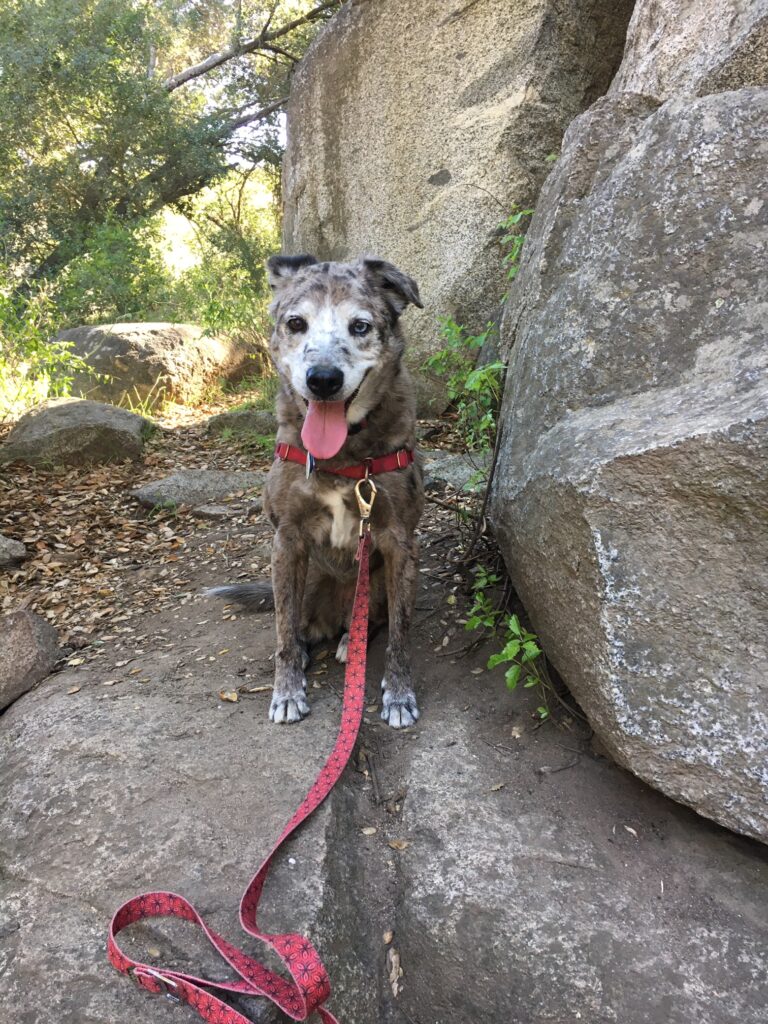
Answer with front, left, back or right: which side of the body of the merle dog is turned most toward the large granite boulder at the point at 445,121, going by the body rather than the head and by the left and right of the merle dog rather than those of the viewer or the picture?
back

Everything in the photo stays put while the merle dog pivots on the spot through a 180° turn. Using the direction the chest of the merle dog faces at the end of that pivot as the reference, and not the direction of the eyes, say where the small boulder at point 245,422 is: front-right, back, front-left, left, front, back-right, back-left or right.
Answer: front

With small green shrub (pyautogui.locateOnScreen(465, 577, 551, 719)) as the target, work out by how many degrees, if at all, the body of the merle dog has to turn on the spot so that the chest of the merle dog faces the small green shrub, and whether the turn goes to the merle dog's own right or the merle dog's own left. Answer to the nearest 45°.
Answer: approximately 45° to the merle dog's own left

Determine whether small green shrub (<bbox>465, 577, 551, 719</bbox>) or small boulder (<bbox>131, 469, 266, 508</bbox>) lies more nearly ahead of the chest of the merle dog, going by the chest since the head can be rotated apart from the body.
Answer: the small green shrub

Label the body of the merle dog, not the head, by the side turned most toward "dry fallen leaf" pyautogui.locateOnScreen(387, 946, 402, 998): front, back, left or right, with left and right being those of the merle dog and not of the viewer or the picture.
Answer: front

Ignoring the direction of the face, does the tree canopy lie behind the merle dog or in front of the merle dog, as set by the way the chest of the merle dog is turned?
behind

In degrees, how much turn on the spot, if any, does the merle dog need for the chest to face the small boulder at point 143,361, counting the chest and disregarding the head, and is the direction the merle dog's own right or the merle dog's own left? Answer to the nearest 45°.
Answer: approximately 180°

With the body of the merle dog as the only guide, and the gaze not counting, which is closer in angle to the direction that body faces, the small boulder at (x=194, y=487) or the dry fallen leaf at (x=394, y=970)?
the dry fallen leaf

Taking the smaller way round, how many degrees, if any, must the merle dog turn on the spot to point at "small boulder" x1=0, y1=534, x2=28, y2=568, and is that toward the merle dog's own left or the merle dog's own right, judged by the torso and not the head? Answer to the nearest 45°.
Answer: approximately 135° to the merle dog's own right

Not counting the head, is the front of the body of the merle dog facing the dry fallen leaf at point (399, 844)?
yes

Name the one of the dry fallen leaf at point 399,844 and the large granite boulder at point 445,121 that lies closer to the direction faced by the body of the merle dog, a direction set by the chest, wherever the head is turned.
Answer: the dry fallen leaf

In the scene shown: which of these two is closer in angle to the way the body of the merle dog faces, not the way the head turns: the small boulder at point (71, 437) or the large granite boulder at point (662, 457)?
the large granite boulder

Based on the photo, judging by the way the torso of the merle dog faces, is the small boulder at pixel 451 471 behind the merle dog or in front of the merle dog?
behind

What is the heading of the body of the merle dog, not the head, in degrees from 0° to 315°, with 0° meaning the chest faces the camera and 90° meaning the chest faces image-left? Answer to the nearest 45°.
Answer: approximately 0°
